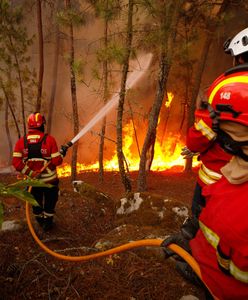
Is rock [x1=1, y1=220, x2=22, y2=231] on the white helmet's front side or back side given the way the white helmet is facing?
on the front side

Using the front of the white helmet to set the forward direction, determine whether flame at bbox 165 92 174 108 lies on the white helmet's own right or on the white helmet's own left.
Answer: on the white helmet's own right

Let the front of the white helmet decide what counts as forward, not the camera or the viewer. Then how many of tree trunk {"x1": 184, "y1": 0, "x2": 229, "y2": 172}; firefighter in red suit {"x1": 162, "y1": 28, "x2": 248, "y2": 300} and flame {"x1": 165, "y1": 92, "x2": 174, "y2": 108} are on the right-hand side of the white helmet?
2

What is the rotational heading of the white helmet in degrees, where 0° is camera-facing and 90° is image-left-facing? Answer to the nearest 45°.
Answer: approximately 90°

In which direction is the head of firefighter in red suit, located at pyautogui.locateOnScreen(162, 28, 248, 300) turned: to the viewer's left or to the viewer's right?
to the viewer's left

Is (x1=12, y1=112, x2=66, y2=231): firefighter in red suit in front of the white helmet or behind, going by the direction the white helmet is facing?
in front

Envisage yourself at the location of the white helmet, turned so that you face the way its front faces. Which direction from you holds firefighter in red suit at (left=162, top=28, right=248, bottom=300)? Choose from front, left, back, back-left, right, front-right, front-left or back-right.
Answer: left

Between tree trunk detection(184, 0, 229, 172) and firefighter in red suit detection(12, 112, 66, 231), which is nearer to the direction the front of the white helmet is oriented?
the firefighter in red suit
